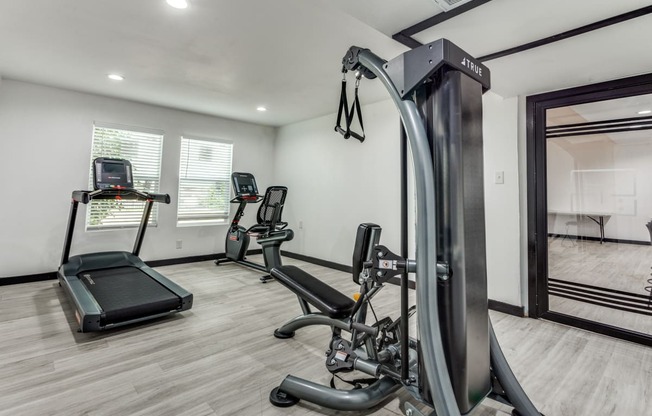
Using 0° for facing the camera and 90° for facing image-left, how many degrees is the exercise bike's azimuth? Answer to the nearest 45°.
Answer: approximately 135°

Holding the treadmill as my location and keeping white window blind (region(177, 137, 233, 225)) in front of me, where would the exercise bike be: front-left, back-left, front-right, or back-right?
front-right

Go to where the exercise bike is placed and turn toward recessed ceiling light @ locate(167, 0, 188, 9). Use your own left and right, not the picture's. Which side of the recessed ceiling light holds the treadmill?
right

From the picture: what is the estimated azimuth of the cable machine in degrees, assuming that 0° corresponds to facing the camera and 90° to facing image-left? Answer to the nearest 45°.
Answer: approximately 135°

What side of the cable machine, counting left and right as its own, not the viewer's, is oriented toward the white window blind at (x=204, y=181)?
front

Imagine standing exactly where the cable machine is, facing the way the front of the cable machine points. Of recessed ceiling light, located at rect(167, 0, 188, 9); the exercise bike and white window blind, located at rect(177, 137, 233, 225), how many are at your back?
0

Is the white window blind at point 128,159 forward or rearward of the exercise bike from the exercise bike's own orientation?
forward

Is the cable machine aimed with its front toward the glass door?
no

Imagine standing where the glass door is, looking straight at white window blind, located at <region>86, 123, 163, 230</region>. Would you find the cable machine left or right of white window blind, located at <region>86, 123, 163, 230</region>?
left

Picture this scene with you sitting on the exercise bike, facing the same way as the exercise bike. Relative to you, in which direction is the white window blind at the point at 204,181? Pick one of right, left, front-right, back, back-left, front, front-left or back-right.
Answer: front

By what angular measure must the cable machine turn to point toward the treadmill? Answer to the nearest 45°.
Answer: approximately 45° to its left

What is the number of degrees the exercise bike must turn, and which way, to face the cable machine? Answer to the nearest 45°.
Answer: approximately 135° to its left

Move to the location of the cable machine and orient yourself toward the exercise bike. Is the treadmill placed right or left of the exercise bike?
left

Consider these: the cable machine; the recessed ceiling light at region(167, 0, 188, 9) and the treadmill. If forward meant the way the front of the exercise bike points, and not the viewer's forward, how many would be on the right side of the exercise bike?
0

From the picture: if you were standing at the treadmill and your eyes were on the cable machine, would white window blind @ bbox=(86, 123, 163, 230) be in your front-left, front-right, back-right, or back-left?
back-left

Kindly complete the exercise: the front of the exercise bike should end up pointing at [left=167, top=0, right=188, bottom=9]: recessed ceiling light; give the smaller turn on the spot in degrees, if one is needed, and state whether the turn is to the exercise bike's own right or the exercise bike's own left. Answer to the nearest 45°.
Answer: approximately 135° to the exercise bike's own left

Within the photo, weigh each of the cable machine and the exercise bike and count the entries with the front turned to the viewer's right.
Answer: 0

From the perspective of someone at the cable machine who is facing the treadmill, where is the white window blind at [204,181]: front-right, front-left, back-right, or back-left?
front-right
